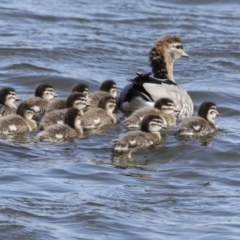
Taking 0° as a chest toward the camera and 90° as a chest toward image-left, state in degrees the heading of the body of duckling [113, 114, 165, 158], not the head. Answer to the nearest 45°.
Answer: approximately 270°

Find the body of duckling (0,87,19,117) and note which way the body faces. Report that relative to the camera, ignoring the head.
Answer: to the viewer's right

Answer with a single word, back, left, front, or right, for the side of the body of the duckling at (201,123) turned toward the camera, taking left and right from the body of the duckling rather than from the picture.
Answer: right

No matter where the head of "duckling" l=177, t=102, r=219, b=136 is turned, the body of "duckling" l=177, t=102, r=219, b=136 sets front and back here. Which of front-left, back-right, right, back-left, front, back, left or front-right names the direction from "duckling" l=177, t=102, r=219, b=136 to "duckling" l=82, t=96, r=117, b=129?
back

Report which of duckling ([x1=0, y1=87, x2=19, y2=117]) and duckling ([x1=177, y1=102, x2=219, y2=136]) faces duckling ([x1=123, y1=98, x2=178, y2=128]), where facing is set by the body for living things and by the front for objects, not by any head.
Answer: duckling ([x1=0, y1=87, x2=19, y2=117])

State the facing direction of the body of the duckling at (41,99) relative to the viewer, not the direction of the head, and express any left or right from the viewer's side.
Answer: facing to the right of the viewer

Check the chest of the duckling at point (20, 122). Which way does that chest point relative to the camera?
to the viewer's right

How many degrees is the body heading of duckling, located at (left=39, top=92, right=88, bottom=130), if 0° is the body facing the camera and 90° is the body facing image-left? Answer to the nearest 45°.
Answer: approximately 270°

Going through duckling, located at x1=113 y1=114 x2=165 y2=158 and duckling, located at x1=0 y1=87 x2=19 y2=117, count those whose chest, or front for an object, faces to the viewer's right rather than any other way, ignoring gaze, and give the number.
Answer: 2

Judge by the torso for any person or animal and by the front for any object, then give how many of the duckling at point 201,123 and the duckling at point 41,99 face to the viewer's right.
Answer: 2

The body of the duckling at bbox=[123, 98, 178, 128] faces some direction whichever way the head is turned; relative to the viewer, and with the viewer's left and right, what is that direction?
facing to the right of the viewer
